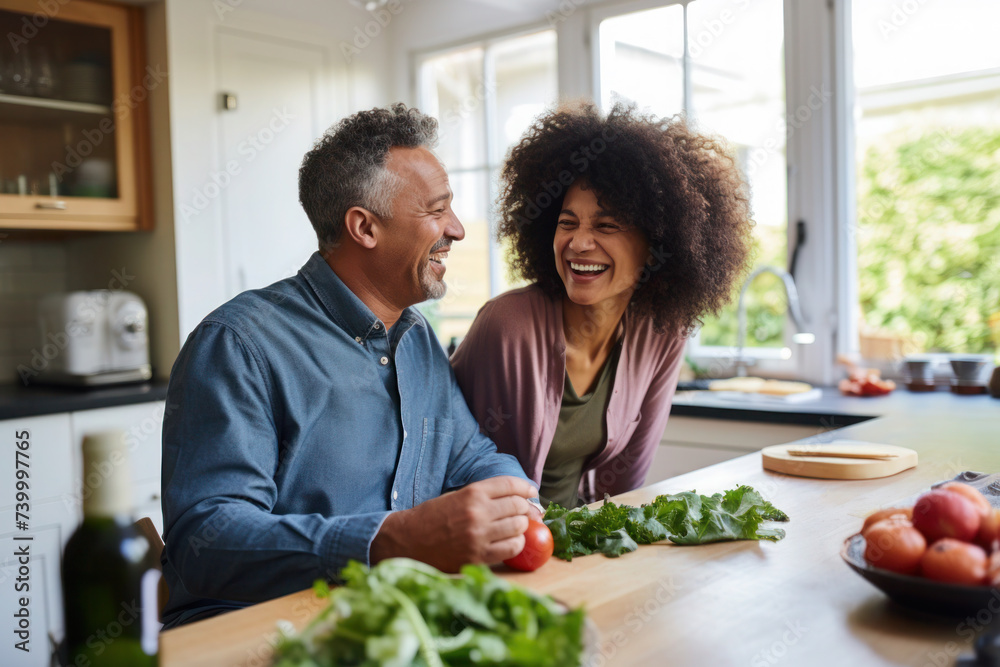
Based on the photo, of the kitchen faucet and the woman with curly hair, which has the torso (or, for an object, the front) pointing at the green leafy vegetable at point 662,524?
the woman with curly hair

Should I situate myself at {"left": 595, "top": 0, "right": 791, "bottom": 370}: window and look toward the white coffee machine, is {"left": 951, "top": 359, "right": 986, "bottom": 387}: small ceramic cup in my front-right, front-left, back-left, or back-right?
back-left

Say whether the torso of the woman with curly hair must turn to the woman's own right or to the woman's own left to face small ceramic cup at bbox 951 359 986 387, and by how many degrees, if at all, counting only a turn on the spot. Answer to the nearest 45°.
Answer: approximately 135° to the woman's own left

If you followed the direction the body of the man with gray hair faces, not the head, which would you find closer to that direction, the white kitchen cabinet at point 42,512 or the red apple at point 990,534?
the red apple

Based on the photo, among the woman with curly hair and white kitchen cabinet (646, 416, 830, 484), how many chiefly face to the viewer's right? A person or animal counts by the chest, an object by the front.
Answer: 0

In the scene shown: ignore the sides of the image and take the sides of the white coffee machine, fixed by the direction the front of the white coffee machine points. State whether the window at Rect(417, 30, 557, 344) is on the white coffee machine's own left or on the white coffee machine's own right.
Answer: on the white coffee machine's own left

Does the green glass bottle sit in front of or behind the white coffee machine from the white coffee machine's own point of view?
in front

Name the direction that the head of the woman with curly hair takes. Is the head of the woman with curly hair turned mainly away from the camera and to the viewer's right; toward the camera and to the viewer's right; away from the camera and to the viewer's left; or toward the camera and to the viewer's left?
toward the camera and to the viewer's left

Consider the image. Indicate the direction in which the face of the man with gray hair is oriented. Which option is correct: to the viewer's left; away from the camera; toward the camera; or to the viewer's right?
to the viewer's right

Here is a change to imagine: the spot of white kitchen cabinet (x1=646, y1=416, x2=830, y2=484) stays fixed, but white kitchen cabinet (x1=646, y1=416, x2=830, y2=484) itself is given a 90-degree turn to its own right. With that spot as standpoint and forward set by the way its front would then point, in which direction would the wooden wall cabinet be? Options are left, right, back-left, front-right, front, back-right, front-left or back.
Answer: front
